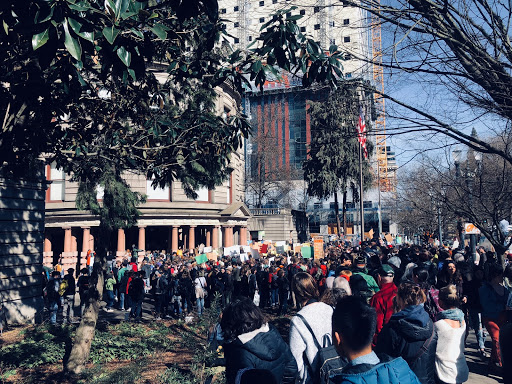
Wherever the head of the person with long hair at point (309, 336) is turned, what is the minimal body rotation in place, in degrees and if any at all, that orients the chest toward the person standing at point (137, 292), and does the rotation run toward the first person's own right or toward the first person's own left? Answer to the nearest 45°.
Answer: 0° — they already face them

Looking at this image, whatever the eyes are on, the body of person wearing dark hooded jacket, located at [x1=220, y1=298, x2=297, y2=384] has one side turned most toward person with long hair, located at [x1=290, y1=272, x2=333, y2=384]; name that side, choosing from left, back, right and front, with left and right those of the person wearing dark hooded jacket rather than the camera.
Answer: right

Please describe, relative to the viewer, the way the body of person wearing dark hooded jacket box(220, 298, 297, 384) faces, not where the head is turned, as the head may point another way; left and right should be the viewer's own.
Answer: facing away from the viewer and to the left of the viewer

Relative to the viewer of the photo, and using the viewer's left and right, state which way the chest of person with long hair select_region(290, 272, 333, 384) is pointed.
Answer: facing away from the viewer and to the left of the viewer

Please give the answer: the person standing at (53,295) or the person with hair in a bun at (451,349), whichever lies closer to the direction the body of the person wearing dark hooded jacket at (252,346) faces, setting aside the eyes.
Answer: the person standing

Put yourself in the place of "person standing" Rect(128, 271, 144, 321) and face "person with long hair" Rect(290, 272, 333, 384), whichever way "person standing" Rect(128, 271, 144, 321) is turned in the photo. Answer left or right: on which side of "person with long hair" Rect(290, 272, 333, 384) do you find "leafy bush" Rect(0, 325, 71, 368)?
right

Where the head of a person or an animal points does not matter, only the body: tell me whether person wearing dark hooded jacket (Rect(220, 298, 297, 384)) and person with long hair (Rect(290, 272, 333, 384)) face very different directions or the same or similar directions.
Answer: same or similar directions

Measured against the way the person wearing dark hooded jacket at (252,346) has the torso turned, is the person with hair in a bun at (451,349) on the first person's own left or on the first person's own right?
on the first person's own right

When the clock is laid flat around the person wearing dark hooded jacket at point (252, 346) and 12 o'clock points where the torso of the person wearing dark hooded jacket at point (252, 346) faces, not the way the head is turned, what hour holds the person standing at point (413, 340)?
the person standing at point (413, 340) is roughly at 4 o'clock from the person wearing dark hooded jacket at point (252, 346).

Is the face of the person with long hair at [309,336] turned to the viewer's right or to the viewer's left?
to the viewer's left

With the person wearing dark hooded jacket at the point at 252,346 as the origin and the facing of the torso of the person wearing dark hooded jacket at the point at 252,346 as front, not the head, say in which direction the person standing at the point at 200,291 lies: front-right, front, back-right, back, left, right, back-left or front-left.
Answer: front-right

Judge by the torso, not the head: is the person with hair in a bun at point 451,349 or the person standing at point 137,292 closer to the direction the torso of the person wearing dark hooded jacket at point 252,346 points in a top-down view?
the person standing

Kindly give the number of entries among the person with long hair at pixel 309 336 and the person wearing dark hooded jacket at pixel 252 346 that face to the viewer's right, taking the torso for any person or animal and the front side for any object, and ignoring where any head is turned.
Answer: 0

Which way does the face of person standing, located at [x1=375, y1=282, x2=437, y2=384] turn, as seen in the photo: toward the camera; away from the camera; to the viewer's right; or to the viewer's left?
away from the camera

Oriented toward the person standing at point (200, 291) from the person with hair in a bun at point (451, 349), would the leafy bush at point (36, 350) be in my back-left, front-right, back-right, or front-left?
front-left

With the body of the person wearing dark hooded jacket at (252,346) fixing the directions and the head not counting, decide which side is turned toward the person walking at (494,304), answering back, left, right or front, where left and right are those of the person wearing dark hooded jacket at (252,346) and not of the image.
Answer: right
